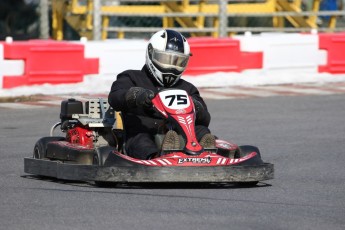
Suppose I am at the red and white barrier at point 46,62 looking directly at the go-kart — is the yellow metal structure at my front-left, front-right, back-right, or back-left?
back-left

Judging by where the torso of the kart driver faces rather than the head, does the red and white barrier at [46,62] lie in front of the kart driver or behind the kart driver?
behind

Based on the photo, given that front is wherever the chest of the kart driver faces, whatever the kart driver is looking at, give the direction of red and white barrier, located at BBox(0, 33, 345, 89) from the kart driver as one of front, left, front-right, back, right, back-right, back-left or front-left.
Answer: back-left

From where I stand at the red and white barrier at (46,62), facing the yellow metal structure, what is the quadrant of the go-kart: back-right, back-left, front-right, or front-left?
back-right

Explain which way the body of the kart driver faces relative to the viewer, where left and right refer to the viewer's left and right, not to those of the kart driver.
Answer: facing the viewer and to the right of the viewer

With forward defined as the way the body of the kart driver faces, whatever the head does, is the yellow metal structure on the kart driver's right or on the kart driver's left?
on the kart driver's left
